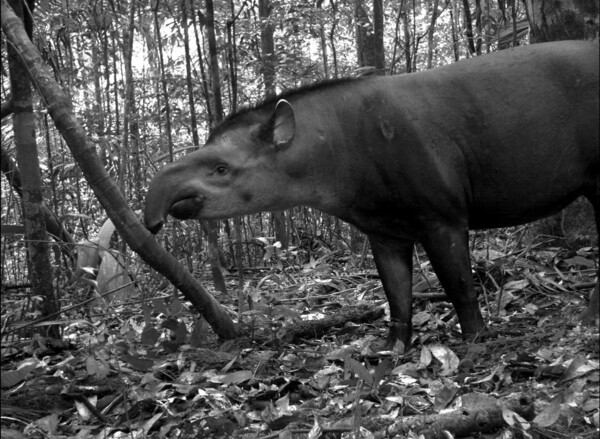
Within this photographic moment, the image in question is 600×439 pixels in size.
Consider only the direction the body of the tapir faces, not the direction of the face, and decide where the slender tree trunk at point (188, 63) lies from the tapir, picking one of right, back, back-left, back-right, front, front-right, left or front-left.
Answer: front-right

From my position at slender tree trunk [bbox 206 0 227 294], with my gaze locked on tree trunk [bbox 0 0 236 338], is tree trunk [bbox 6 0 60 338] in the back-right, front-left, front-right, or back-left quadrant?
front-right

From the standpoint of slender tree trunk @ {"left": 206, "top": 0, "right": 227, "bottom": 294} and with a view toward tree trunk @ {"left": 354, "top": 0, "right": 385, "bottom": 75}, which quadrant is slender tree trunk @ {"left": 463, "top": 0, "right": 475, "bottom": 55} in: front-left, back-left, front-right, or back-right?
front-right

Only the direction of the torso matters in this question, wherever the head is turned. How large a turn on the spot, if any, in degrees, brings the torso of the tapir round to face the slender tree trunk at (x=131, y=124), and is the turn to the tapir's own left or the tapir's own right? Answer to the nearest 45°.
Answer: approximately 45° to the tapir's own right

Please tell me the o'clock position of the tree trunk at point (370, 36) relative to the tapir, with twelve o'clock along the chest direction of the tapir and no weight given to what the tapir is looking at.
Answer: The tree trunk is roughly at 3 o'clock from the tapir.

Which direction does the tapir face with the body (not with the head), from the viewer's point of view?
to the viewer's left

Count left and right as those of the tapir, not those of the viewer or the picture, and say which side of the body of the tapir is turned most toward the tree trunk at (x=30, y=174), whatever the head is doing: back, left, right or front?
front

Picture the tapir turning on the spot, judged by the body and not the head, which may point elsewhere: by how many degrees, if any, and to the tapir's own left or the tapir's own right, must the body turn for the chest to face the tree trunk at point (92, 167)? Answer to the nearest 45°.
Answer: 0° — it already faces it

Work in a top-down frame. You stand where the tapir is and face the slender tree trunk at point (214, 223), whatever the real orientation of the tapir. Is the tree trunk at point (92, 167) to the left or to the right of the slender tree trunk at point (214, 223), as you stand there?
left
